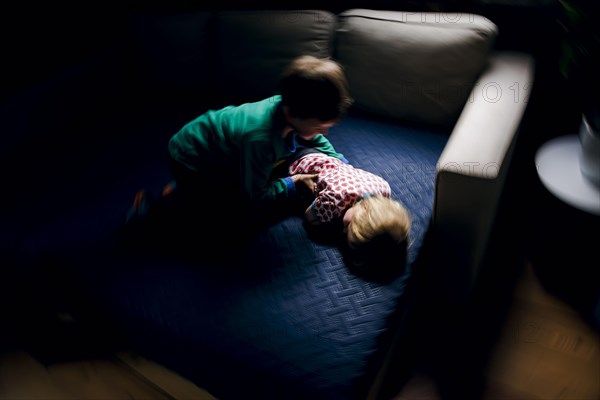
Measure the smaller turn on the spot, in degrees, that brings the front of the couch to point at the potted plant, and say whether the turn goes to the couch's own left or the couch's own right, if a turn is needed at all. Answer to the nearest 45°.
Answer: approximately 135° to the couch's own left

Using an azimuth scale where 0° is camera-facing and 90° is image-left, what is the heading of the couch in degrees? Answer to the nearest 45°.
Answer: approximately 45°

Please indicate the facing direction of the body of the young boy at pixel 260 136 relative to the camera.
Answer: to the viewer's right

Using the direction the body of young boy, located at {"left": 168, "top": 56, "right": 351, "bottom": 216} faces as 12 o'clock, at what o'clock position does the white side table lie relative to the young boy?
The white side table is roughly at 12 o'clock from the young boy.

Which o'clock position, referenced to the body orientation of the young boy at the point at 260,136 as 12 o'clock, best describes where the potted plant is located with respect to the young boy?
The potted plant is roughly at 12 o'clock from the young boy.
